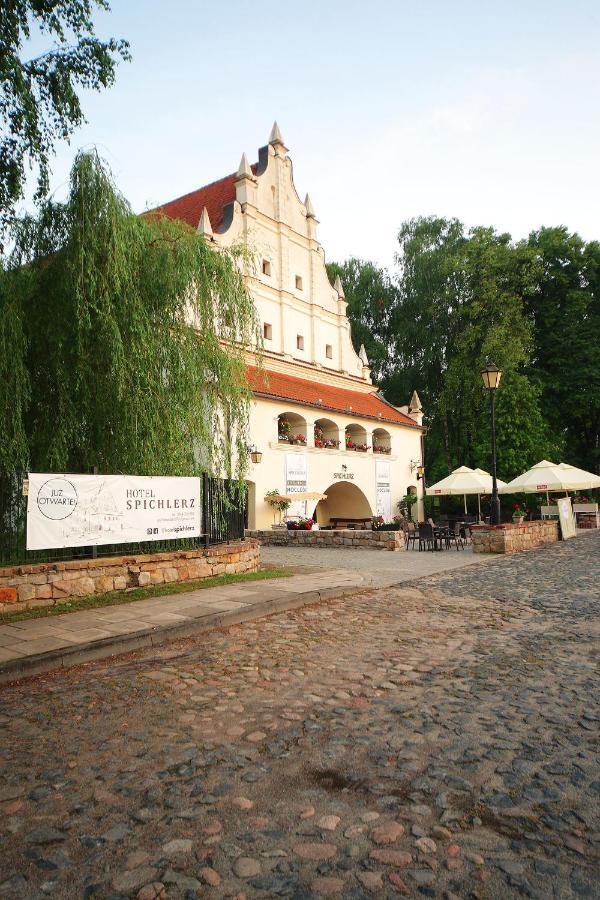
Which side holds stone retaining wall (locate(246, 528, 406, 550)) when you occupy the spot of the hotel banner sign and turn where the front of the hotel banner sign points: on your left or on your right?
on your left

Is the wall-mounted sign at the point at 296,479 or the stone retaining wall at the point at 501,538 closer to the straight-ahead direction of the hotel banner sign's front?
the stone retaining wall

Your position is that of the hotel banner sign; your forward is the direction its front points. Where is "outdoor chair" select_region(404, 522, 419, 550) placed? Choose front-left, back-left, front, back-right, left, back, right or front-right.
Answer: left

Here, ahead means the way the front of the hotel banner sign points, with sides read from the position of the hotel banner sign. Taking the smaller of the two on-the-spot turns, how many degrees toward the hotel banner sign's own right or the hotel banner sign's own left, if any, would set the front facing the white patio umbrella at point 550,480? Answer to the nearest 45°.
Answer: approximately 90° to the hotel banner sign's own left

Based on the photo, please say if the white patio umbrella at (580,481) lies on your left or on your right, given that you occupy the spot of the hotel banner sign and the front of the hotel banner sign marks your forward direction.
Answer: on your left

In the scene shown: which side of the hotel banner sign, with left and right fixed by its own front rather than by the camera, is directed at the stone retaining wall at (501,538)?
left

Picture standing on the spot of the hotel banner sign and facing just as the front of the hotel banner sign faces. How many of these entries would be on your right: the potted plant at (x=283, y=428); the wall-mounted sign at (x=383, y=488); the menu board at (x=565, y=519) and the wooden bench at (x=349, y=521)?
0

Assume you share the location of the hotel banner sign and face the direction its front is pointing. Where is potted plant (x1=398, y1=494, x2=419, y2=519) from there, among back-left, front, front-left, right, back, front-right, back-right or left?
left

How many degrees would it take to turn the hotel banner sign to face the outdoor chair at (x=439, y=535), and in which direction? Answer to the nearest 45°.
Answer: approximately 90° to its left

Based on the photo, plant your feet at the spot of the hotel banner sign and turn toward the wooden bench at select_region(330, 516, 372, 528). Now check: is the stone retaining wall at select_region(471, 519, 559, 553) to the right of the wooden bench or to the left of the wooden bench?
right

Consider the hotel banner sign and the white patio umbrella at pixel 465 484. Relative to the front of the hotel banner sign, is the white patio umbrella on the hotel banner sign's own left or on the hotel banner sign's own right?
on the hotel banner sign's own left

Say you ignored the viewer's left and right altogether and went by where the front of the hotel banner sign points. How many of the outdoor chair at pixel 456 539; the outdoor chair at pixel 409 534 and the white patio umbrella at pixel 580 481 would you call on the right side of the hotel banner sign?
0

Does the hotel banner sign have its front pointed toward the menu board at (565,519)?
no

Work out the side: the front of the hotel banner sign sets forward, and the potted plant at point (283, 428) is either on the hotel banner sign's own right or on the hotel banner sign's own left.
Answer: on the hotel banner sign's own left

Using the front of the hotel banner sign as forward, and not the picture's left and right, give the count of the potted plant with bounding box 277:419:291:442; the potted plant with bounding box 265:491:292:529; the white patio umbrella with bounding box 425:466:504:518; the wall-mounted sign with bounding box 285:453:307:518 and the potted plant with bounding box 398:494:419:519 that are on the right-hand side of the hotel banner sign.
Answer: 0

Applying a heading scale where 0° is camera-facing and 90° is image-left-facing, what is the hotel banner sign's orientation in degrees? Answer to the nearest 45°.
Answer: approximately 315°

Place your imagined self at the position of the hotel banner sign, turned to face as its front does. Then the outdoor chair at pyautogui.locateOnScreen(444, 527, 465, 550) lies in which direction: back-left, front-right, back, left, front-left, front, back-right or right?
left
